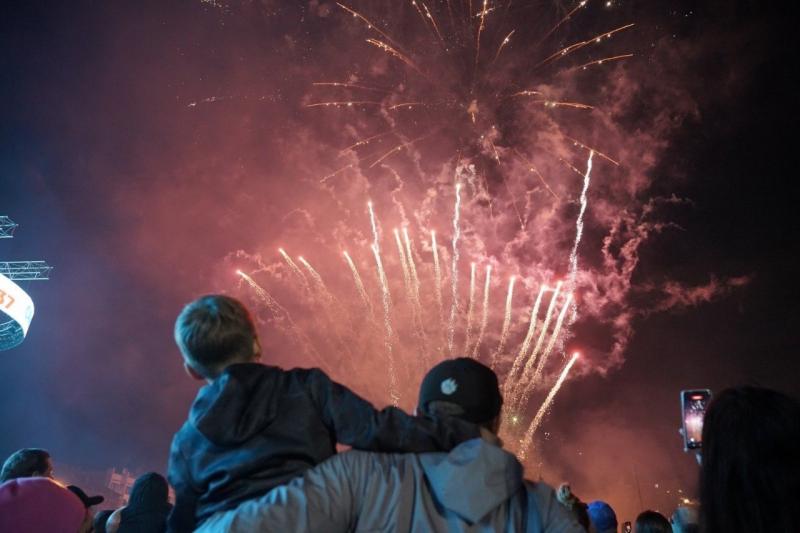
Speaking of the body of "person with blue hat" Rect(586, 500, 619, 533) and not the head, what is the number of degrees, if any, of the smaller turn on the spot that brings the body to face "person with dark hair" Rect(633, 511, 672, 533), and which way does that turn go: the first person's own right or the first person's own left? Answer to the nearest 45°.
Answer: approximately 135° to the first person's own right

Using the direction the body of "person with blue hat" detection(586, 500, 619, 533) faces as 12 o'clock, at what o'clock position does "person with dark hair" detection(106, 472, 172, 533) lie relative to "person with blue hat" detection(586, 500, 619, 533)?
"person with dark hair" detection(106, 472, 172, 533) is roughly at 8 o'clock from "person with blue hat" detection(586, 500, 619, 533).

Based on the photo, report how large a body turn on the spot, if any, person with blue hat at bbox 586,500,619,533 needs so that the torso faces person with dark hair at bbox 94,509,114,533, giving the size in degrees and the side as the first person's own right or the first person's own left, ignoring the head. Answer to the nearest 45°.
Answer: approximately 90° to the first person's own left

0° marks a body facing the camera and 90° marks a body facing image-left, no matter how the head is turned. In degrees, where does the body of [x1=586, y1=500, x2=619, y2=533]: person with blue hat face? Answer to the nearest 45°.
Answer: approximately 180°

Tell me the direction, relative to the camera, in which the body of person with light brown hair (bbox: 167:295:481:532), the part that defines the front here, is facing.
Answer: away from the camera

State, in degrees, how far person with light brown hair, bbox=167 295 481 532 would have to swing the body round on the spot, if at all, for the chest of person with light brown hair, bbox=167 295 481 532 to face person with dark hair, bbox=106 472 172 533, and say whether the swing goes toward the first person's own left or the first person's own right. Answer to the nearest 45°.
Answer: approximately 45° to the first person's own left

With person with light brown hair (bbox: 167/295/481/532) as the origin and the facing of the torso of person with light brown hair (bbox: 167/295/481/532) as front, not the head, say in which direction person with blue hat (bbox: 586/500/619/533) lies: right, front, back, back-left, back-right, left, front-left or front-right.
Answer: front-right

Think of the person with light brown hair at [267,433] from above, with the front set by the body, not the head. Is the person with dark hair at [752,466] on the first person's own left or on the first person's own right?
on the first person's own right

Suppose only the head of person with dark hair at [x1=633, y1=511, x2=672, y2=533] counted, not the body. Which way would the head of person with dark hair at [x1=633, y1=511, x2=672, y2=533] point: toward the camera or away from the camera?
away from the camera

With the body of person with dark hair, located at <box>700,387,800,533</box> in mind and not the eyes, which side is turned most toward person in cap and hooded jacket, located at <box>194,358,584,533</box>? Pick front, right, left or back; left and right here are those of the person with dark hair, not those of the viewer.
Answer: left

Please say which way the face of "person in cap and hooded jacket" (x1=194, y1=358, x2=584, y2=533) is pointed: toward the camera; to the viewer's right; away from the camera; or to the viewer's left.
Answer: away from the camera

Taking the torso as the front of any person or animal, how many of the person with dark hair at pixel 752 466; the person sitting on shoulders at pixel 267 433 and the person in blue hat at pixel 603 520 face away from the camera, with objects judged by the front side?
3

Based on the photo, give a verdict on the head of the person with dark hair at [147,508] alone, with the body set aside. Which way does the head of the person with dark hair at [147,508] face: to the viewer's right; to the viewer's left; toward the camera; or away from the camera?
away from the camera

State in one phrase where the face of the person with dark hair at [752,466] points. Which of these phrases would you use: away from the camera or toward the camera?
away from the camera

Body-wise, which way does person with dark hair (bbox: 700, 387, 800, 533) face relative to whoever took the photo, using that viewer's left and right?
facing away from the viewer
